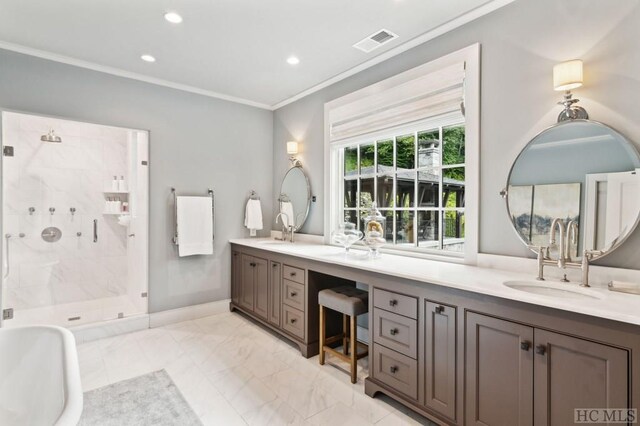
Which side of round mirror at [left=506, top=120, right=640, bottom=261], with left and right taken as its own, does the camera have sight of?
front

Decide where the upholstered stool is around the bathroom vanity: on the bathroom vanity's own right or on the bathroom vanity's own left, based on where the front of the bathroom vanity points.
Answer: on the bathroom vanity's own right

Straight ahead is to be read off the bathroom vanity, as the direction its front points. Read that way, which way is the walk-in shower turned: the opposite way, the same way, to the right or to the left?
to the left

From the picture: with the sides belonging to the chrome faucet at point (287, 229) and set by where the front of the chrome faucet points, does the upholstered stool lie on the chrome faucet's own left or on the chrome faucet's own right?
on the chrome faucet's own left

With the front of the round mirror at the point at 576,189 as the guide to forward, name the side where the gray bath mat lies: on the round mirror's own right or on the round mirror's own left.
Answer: on the round mirror's own right

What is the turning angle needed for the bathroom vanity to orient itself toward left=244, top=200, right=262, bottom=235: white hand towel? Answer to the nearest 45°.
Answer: approximately 90° to its right

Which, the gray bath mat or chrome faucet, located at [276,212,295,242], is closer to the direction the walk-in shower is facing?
the gray bath mat

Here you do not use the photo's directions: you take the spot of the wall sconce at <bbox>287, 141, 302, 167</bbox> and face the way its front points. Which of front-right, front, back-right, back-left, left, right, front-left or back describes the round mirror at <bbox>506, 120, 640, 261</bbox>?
left

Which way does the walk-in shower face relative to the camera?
toward the camera

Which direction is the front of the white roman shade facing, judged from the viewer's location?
facing the viewer and to the left of the viewer
